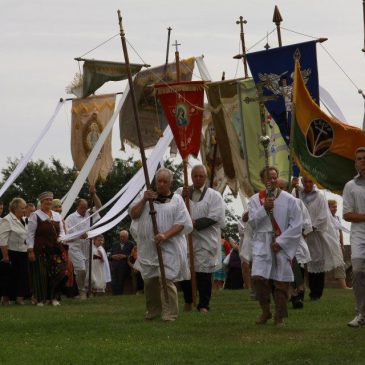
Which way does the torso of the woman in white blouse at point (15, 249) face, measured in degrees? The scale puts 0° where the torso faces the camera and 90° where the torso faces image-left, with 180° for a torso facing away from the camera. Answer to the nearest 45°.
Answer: approximately 315°

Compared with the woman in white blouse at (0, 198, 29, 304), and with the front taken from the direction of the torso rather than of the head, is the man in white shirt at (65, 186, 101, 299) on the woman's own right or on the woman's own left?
on the woman's own left

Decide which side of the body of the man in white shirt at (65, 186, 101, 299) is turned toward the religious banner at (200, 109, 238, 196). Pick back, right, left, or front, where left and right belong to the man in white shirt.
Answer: left

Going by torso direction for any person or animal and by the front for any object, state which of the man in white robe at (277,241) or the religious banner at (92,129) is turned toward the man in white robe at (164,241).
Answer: the religious banner

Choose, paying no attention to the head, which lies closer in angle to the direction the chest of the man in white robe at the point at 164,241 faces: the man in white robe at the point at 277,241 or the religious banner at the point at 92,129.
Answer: the man in white robe

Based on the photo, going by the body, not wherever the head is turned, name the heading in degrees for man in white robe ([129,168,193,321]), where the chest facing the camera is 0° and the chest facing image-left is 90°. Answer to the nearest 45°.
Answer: approximately 0°

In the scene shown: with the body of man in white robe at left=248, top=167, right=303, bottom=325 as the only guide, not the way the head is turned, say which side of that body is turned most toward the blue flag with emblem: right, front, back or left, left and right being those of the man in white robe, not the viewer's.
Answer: back

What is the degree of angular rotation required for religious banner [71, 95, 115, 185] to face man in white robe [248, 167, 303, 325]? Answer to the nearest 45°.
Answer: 0° — it already faces them
